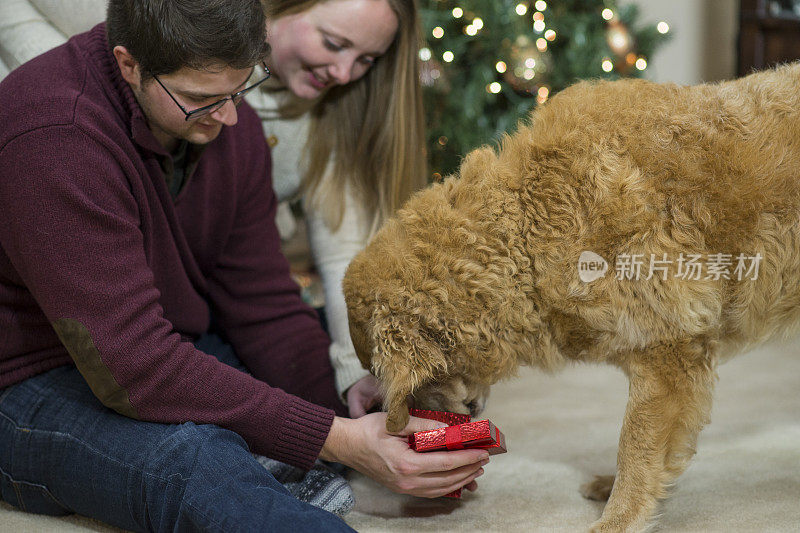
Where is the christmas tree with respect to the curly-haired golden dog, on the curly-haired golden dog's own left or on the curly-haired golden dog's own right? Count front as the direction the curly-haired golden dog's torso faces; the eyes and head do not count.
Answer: on the curly-haired golden dog's own right

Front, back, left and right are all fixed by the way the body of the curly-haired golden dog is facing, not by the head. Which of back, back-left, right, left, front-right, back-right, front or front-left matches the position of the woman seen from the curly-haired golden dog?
front-right

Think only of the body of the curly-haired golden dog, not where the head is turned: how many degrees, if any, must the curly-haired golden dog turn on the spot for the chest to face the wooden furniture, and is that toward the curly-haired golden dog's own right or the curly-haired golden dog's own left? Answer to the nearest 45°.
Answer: approximately 90° to the curly-haired golden dog's own right

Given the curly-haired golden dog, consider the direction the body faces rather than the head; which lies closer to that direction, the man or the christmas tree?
the man

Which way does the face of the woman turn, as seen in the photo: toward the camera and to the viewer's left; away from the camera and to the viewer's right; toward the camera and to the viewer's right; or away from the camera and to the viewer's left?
toward the camera and to the viewer's right

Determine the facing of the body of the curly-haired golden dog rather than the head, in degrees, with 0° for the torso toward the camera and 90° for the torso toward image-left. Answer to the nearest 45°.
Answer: approximately 90°

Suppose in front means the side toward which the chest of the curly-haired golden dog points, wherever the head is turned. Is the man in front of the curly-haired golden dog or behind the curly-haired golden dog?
in front

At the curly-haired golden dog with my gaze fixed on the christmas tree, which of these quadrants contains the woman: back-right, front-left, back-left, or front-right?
front-left

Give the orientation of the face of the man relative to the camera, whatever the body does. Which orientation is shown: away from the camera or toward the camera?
toward the camera

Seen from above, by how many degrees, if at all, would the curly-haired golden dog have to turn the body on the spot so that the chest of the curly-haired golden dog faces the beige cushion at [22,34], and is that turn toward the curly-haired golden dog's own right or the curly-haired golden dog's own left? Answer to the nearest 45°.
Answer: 0° — it already faces it
